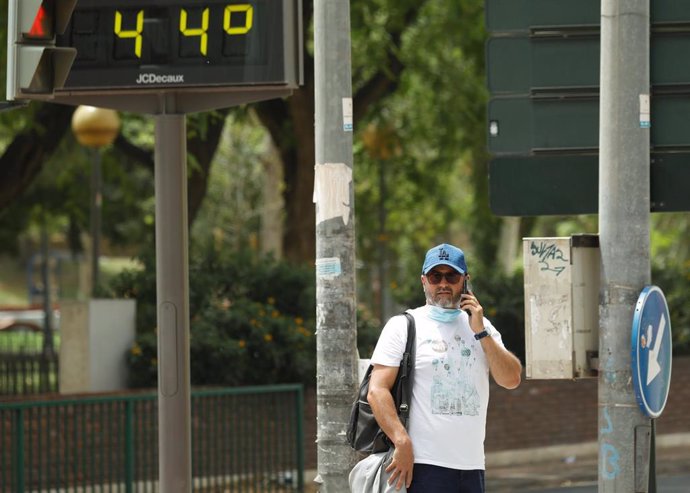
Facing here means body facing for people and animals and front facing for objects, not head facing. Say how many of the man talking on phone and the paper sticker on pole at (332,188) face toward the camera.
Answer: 2

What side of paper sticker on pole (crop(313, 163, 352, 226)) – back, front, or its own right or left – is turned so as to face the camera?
front

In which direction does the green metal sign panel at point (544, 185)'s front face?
away from the camera

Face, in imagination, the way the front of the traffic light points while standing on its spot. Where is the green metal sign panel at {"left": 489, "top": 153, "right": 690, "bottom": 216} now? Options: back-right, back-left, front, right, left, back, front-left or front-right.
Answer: front-left

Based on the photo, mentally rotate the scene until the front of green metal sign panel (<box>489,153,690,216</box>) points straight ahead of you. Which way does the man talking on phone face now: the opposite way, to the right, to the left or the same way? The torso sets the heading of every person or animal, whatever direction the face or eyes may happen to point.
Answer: the opposite way

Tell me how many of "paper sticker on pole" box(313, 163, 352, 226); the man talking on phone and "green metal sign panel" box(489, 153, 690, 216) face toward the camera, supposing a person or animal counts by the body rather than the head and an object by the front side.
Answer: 2

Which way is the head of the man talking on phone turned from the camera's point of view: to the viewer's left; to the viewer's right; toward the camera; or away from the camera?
toward the camera

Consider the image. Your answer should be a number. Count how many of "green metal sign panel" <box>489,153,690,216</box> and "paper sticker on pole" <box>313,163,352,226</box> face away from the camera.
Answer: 1

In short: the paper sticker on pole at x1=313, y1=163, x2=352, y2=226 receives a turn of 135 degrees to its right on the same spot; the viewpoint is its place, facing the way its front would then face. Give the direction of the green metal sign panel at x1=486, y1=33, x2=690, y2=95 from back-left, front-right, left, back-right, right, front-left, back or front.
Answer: back-right

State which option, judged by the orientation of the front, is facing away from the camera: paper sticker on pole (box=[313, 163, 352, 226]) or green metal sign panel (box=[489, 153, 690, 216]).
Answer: the green metal sign panel

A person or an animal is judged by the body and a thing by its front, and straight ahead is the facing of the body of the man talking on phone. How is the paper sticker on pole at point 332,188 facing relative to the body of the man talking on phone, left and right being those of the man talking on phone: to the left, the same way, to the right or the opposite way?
the same way

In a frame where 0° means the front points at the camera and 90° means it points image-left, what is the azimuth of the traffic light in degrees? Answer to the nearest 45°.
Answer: approximately 315°

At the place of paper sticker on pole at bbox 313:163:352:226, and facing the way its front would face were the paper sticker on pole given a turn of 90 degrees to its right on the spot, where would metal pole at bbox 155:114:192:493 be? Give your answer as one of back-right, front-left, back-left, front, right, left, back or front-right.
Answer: front-right

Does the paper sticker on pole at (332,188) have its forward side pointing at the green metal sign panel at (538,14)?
no

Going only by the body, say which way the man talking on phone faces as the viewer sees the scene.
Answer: toward the camera

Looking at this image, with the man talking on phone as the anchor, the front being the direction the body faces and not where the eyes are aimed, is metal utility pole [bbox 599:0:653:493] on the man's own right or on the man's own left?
on the man's own left

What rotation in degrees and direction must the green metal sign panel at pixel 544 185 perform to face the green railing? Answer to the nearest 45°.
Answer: approximately 45° to its left

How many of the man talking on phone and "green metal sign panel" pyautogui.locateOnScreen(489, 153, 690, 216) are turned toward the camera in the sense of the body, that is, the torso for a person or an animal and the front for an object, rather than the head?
1
